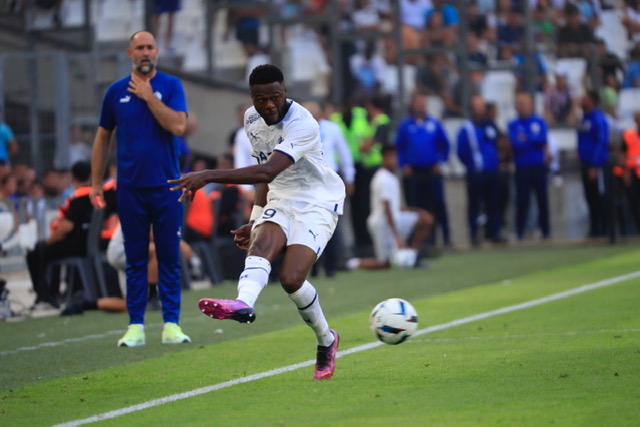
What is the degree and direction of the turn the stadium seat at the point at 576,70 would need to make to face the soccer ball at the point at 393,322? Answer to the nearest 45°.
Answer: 0° — it already faces it

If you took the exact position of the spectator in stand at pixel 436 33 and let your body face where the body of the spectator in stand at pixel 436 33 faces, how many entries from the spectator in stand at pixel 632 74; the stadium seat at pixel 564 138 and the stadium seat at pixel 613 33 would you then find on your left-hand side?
3

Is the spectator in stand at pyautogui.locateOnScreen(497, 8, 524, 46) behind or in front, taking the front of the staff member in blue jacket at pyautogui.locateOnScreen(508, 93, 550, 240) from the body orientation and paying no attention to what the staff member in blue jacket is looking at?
behind

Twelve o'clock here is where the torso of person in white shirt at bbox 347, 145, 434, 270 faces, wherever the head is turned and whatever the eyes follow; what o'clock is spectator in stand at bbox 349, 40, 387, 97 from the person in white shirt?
The spectator in stand is roughly at 9 o'clock from the person in white shirt.

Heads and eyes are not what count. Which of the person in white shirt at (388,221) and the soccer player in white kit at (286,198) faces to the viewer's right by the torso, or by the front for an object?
the person in white shirt
